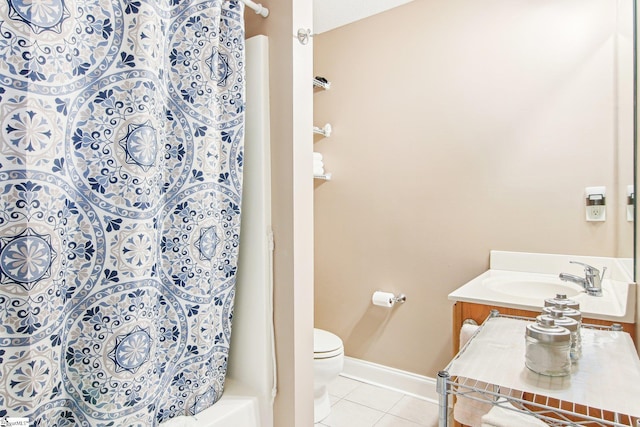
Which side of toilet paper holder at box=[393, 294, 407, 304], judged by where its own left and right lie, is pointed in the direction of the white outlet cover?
left

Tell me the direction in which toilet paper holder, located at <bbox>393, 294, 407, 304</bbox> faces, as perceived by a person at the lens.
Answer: facing the viewer and to the left of the viewer

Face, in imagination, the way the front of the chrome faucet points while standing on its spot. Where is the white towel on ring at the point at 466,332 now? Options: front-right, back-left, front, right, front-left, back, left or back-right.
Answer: front-left

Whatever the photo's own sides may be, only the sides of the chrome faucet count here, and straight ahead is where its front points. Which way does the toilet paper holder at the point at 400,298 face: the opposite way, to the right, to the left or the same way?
to the left

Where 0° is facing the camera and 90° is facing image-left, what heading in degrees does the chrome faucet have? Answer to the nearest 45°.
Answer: approximately 90°

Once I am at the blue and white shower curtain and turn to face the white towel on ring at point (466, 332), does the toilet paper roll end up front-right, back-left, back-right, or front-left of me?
front-left

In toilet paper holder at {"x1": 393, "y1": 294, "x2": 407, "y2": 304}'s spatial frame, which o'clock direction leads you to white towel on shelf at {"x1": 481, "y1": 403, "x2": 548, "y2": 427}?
The white towel on shelf is roughly at 10 o'clock from the toilet paper holder.

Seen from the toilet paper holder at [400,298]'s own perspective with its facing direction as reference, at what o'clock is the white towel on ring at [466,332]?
The white towel on ring is roughly at 10 o'clock from the toilet paper holder.

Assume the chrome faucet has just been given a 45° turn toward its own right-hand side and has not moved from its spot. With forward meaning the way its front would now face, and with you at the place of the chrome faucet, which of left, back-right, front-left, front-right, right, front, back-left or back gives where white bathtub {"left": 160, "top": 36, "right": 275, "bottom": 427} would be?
left

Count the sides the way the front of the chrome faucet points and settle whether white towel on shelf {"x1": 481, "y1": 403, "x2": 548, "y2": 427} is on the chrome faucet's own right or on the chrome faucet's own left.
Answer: on the chrome faucet's own left

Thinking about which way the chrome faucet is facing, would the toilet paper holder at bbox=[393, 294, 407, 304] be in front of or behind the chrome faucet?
in front

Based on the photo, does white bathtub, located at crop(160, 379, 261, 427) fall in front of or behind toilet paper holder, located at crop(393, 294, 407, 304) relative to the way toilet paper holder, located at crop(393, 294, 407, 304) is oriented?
in front

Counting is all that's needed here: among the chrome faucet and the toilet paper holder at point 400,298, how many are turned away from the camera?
0
